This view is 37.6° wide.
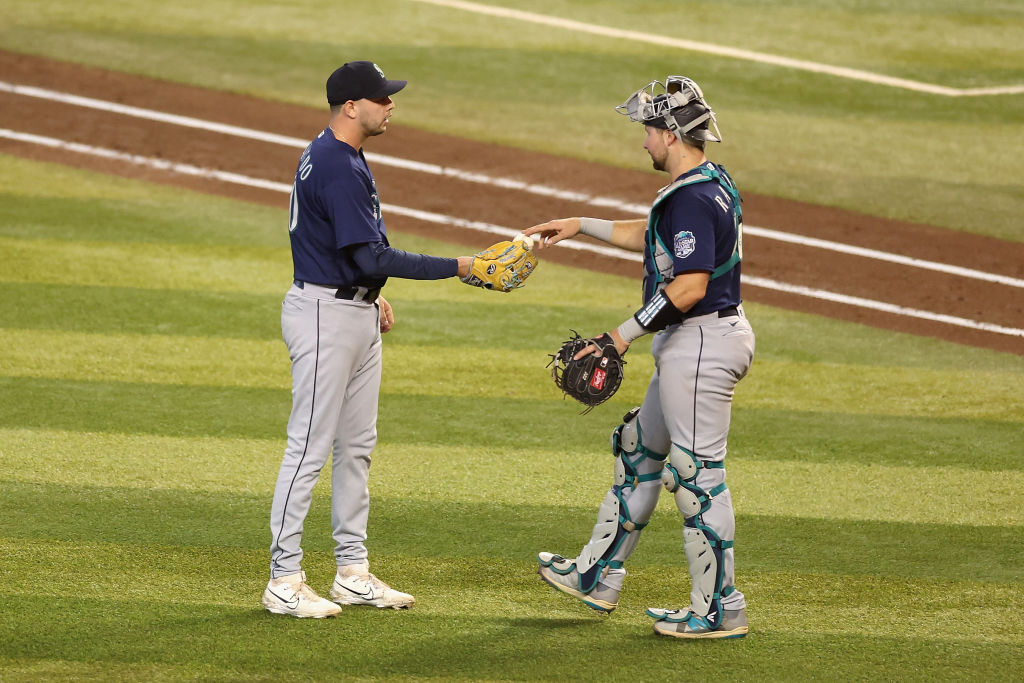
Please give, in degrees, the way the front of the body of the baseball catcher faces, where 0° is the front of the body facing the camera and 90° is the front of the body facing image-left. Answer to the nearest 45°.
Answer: approximately 90°
